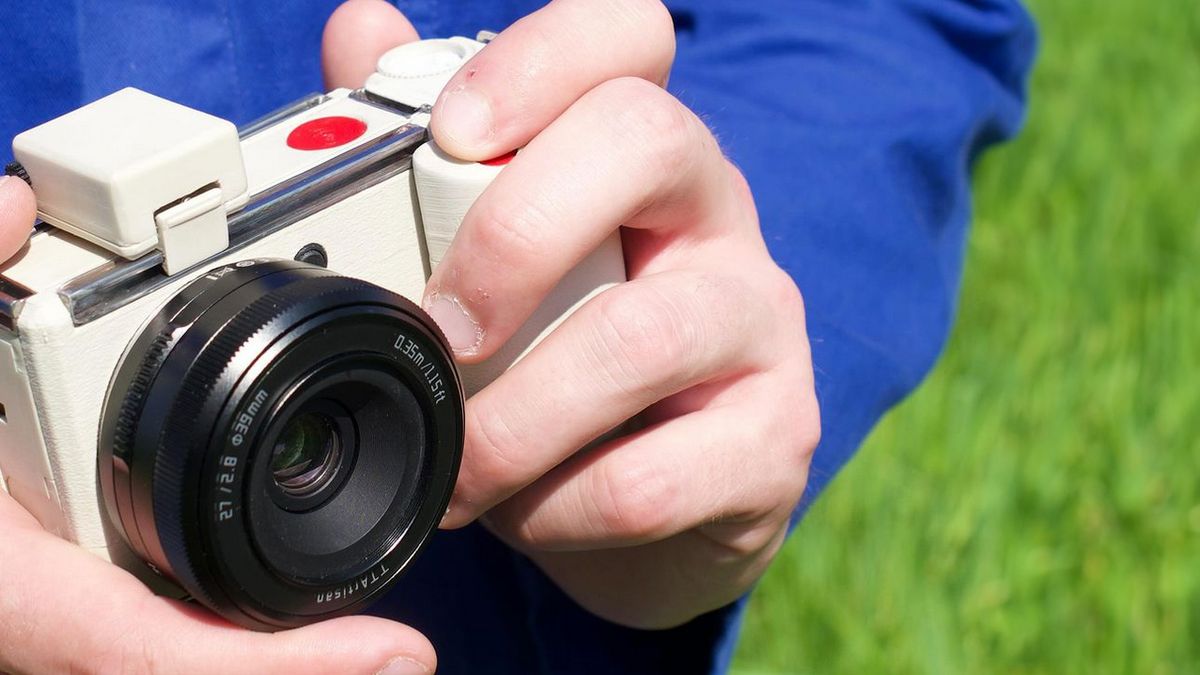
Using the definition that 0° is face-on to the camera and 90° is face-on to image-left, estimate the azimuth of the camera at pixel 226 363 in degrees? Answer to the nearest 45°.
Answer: approximately 315°
